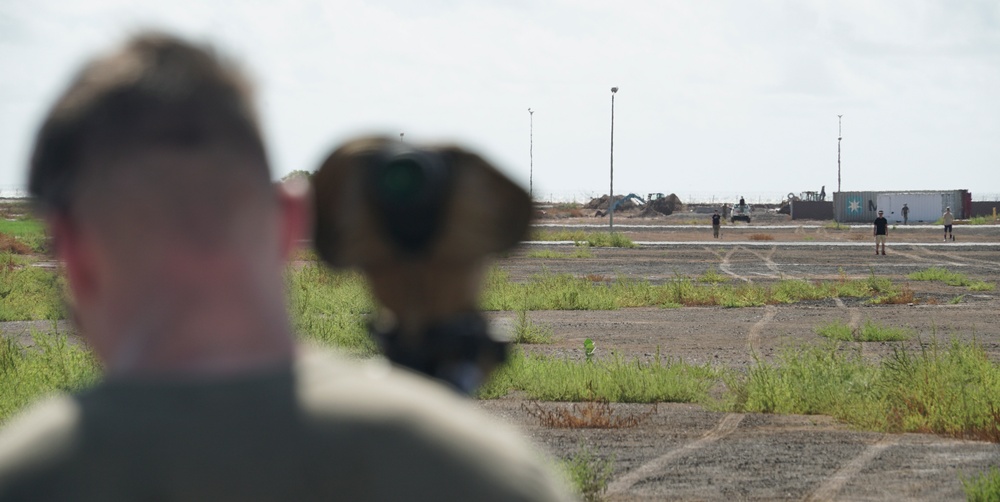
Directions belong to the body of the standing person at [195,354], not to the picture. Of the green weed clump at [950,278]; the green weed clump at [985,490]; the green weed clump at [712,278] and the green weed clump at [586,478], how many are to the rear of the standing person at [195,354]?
0

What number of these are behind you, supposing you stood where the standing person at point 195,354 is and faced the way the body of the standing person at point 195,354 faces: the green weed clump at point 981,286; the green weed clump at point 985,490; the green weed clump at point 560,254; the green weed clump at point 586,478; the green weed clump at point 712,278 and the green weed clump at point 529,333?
0

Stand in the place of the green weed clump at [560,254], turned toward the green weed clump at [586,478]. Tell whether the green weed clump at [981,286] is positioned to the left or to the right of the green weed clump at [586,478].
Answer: left

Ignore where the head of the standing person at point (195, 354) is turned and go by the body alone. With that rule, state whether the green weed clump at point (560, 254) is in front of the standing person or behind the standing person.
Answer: in front

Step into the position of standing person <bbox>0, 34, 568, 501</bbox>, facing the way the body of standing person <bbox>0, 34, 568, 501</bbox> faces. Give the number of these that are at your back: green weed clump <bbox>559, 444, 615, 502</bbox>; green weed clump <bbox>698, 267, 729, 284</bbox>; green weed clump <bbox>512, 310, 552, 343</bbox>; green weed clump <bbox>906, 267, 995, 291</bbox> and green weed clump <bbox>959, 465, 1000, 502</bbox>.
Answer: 0

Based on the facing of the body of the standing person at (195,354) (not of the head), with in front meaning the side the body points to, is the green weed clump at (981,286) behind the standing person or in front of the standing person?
in front

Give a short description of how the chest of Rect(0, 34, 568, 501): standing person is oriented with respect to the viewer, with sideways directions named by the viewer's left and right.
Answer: facing away from the viewer

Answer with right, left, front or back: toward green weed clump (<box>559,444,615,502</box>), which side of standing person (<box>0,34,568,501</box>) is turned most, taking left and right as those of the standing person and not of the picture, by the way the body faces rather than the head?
front

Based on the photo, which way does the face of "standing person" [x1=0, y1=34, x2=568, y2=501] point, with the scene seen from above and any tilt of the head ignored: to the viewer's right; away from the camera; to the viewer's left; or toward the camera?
away from the camera

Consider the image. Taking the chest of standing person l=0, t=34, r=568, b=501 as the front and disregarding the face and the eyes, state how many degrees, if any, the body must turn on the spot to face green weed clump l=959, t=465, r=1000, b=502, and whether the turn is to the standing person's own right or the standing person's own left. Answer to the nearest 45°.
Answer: approximately 45° to the standing person's own right

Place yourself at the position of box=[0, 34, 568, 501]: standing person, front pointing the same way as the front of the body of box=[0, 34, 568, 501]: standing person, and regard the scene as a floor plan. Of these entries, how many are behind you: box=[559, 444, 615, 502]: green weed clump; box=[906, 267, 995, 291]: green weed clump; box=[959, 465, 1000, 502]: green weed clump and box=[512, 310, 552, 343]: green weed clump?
0

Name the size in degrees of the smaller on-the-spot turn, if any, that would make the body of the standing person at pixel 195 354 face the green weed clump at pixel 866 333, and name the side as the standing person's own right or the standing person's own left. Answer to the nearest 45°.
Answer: approximately 45° to the standing person's own right

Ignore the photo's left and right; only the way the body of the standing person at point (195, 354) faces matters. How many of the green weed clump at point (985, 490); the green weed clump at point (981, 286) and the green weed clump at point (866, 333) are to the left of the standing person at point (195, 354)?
0
